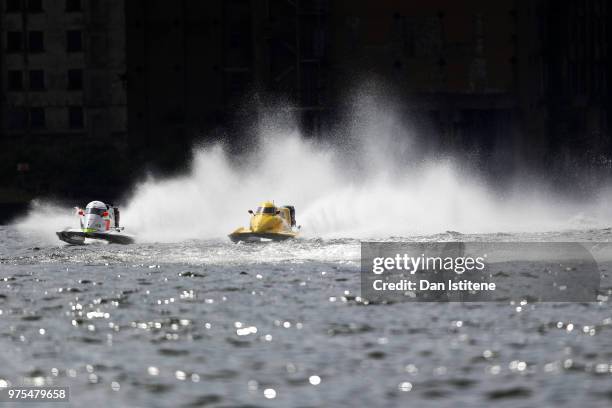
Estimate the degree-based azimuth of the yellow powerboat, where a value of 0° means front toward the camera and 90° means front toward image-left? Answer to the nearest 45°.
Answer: approximately 45°
